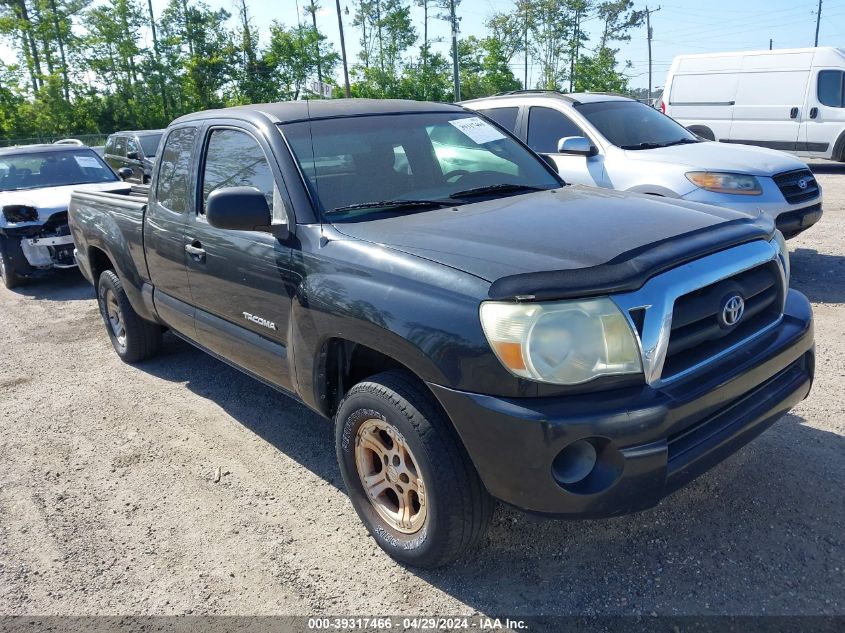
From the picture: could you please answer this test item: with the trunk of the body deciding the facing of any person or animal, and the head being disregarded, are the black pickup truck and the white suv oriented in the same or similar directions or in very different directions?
same or similar directions

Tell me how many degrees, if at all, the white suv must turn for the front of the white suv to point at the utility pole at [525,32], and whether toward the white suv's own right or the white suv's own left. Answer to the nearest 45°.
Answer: approximately 135° to the white suv's own left

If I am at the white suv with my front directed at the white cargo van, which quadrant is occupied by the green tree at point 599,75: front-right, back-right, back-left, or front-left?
front-left

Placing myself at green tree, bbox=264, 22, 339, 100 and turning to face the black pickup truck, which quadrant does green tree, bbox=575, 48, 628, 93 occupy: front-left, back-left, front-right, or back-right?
front-left

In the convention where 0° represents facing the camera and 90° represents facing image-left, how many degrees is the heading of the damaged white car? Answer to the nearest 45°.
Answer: approximately 315°

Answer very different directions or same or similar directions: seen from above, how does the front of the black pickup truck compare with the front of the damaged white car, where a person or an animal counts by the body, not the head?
same or similar directions

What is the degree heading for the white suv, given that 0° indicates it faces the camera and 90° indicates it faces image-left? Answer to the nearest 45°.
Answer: approximately 315°

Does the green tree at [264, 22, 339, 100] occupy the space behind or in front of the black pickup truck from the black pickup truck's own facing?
behind

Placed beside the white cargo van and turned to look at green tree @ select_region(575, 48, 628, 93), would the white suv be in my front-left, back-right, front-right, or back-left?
back-left

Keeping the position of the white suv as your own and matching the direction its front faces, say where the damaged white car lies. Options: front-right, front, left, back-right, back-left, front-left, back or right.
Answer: back-right

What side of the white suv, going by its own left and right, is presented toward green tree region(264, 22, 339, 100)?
back

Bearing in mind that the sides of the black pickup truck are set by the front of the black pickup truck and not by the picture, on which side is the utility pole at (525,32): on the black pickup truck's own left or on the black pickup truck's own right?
on the black pickup truck's own left

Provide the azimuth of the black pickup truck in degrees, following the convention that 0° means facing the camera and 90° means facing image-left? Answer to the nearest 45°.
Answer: approximately 315°

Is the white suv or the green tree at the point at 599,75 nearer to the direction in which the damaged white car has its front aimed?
the white suv

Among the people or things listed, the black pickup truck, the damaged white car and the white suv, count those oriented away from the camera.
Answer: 0

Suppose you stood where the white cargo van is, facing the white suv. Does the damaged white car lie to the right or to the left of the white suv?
right
